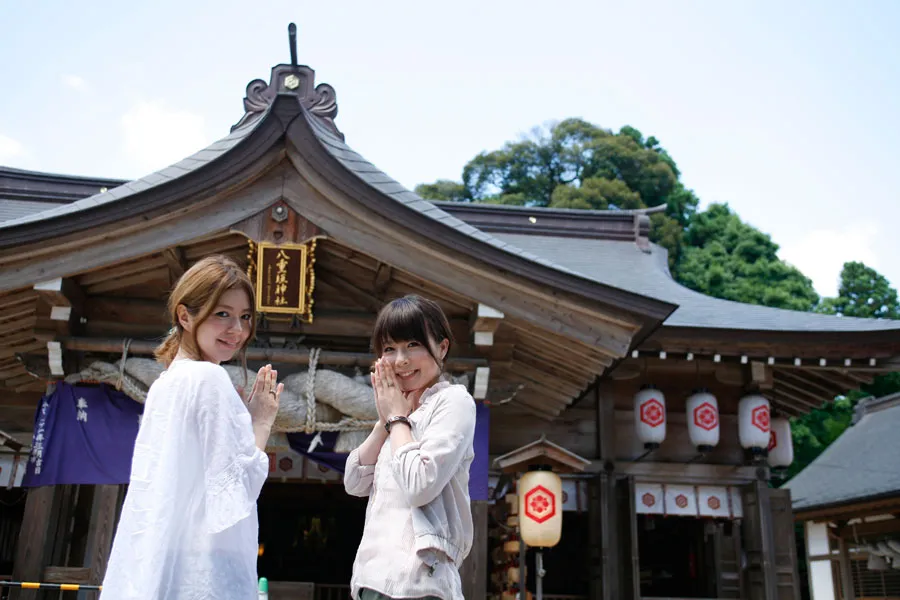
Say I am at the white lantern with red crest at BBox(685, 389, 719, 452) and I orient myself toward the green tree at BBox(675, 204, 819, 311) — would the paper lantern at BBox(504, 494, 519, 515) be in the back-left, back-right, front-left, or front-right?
back-left

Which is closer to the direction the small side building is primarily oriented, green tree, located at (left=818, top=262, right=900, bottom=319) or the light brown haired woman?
the light brown haired woman

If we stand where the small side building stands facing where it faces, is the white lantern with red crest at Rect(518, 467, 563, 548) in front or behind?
in front

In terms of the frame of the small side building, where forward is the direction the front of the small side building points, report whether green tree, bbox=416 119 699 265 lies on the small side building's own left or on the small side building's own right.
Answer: on the small side building's own right

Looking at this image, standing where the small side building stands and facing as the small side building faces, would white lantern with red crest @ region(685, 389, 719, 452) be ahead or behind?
ahead
